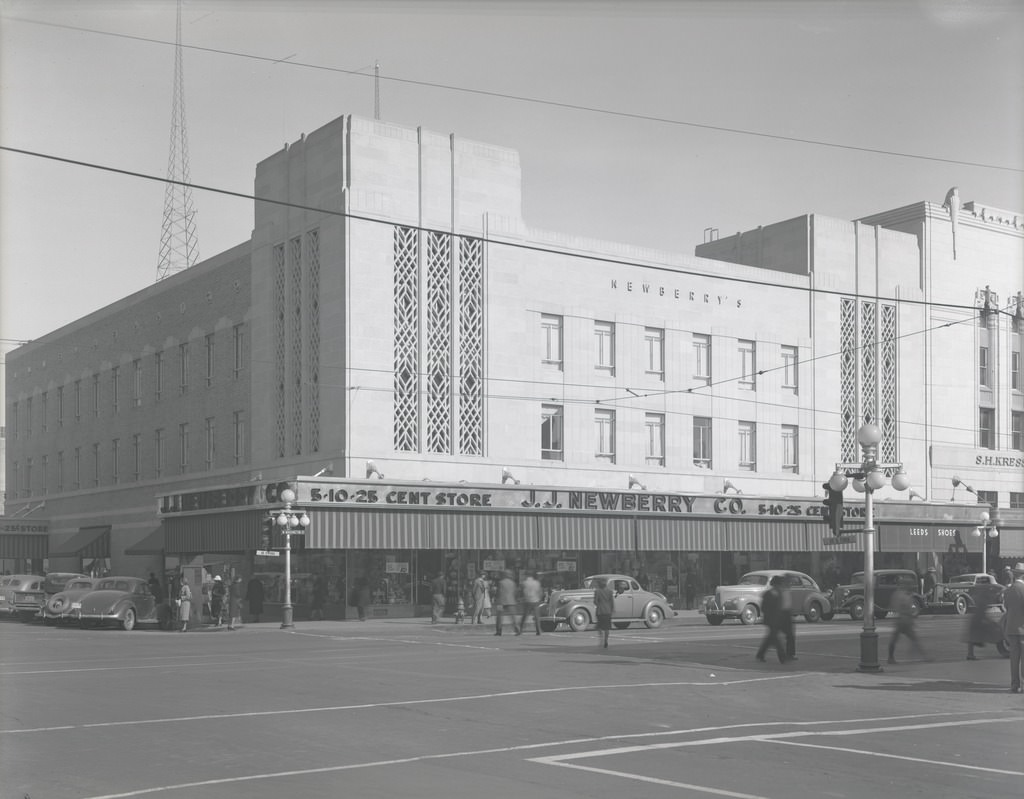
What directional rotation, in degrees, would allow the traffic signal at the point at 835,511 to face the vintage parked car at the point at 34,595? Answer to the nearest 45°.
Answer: approximately 45° to its right

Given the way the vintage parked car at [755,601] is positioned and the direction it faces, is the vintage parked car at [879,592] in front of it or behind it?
behind

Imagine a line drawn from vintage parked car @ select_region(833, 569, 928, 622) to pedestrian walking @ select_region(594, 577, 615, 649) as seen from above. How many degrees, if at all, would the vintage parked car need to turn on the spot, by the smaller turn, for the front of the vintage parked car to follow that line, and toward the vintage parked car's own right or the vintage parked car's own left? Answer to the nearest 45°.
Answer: approximately 45° to the vintage parked car's own left

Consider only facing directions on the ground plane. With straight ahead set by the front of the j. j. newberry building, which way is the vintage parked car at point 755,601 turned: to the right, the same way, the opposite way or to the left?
to the right
